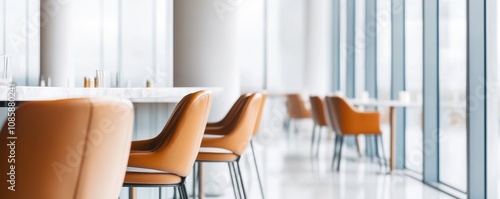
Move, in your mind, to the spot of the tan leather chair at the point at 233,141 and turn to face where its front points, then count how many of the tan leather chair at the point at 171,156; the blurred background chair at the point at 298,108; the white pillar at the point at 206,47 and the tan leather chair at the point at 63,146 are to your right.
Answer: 2

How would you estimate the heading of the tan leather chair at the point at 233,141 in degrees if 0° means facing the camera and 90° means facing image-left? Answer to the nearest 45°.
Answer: approximately 90°

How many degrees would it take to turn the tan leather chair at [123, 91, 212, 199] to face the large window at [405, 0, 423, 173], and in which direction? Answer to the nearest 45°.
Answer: approximately 135° to its right

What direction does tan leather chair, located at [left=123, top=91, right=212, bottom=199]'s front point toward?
to the viewer's left

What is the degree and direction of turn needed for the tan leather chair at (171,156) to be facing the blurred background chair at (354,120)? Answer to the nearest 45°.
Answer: approximately 135° to its right

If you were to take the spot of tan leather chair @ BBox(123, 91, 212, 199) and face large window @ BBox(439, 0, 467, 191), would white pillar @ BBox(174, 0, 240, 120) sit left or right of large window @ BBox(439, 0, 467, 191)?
left

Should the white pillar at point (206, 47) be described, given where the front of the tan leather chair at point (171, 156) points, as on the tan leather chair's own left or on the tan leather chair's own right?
on the tan leather chair's own right

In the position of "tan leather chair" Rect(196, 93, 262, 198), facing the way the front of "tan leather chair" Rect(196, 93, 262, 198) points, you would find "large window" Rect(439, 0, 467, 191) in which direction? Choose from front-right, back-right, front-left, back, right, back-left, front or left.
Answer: back-right

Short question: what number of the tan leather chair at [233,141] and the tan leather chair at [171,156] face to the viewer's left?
2
